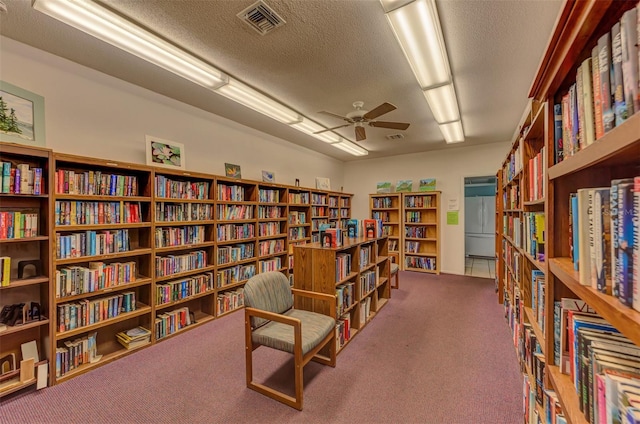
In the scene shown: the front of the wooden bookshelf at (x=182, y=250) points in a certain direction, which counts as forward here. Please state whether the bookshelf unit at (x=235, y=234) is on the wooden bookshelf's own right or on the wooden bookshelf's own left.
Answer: on the wooden bookshelf's own left

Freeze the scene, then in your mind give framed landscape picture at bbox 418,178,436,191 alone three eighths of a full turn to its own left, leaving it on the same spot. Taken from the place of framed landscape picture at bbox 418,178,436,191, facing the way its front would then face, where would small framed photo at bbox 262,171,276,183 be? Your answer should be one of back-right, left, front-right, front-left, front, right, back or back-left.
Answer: back

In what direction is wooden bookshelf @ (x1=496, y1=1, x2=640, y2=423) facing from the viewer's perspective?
to the viewer's left

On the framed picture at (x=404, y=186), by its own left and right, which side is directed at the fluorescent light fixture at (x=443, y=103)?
front

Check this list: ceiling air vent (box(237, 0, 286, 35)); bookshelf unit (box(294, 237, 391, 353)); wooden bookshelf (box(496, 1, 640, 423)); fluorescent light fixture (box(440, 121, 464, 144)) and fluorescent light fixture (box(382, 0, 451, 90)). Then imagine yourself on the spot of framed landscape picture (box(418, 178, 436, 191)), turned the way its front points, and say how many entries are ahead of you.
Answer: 5

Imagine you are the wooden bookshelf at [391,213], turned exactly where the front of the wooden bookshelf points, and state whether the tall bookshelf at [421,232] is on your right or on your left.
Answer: on your left

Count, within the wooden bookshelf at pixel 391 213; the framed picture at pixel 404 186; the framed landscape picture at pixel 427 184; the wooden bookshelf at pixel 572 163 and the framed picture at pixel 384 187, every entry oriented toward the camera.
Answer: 4

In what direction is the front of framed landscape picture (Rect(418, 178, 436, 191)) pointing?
toward the camera

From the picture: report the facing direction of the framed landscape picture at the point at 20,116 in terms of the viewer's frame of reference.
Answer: facing the viewer and to the right of the viewer

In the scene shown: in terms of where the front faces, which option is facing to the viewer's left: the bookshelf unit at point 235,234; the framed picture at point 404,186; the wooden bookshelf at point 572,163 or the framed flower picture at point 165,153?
the wooden bookshelf

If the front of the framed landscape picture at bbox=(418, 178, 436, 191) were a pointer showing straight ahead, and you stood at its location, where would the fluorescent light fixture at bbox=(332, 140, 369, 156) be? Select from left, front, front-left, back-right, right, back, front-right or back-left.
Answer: front-right

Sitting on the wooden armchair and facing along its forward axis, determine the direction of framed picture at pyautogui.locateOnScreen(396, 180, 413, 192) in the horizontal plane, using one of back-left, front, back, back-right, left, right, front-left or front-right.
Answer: left

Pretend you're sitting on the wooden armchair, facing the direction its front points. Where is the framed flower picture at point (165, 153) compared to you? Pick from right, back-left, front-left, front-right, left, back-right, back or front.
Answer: back

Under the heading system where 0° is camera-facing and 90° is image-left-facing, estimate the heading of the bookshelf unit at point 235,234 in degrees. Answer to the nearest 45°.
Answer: approximately 315°

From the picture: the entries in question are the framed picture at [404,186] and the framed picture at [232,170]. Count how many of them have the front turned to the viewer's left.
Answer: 0
